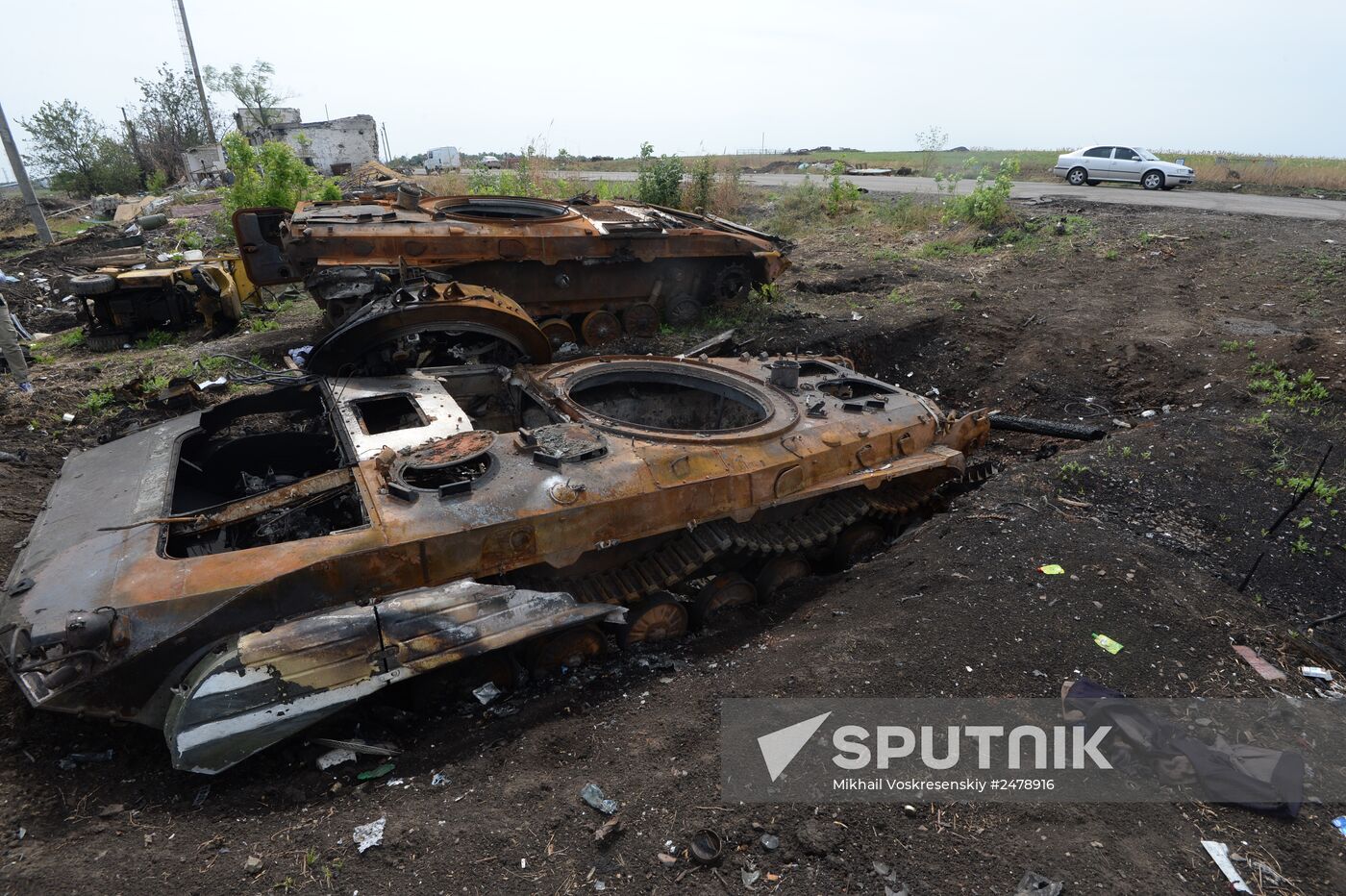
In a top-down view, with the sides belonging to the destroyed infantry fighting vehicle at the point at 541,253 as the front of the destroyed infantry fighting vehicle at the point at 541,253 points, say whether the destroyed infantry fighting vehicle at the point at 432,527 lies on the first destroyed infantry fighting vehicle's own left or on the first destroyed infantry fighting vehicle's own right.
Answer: on the first destroyed infantry fighting vehicle's own right

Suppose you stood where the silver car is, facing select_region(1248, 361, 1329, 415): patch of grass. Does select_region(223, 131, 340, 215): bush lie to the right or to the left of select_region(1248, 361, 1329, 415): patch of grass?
right

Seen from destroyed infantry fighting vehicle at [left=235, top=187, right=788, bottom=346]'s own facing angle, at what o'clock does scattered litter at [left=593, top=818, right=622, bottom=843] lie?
The scattered litter is roughly at 3 o'clock from the destroyed infantry fighting vehicle.

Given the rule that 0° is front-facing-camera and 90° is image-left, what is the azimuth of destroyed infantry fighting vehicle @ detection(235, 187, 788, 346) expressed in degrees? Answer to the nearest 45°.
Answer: approximately 270°

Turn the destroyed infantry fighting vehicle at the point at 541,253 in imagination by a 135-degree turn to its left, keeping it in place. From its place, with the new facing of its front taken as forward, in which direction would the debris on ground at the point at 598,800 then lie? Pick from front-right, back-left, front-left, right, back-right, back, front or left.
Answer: back-left

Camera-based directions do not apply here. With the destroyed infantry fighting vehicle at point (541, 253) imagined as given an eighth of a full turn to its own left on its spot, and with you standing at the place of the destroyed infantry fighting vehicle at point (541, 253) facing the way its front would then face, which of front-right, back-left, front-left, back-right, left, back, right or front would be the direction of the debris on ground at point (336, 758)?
back-right

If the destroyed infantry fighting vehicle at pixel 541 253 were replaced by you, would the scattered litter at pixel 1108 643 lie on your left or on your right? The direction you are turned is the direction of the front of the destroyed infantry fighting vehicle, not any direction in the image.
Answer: on your right
